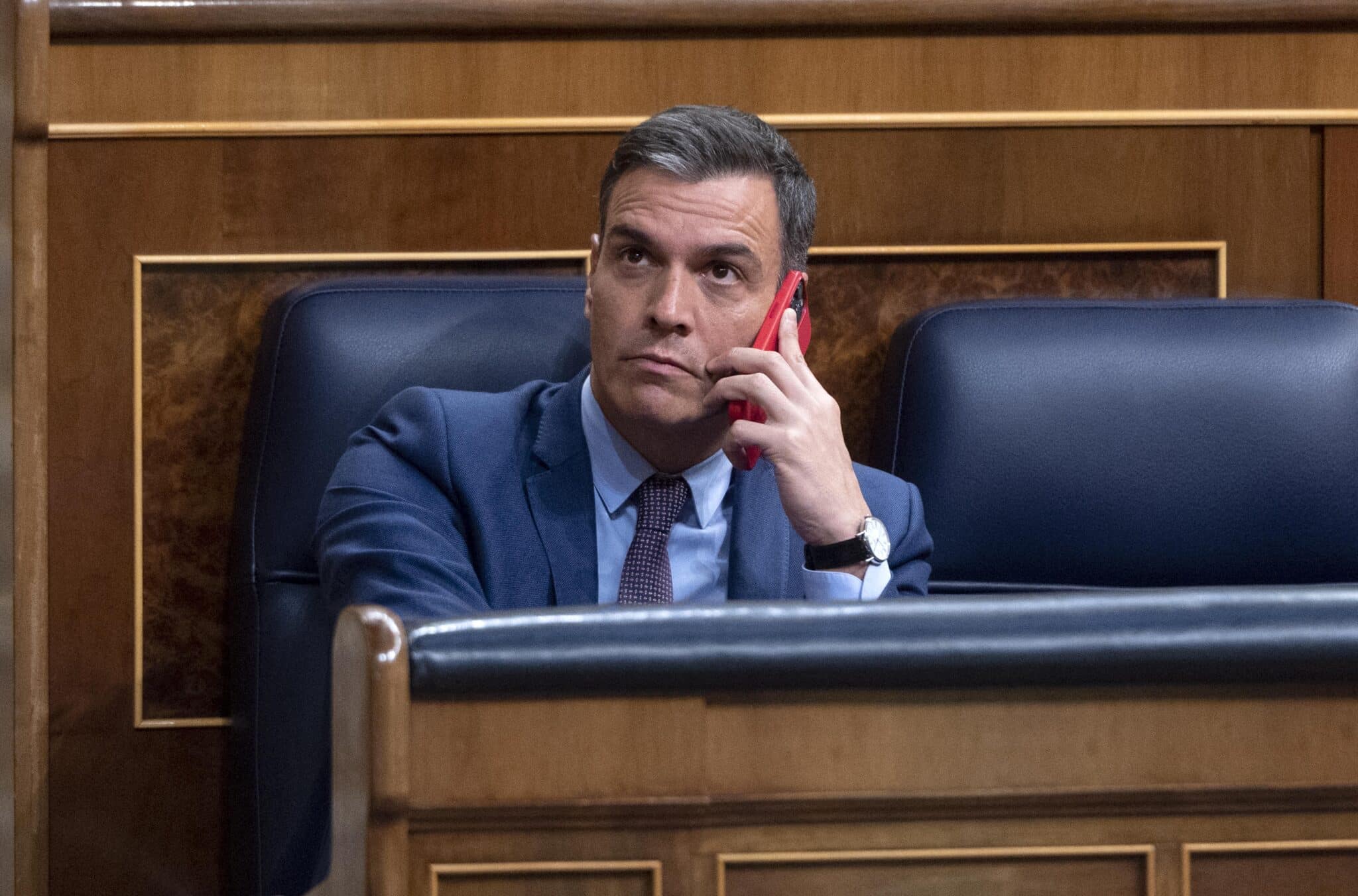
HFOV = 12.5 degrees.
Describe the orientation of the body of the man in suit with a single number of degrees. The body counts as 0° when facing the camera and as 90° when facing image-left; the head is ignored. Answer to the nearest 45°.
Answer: approximately 0°

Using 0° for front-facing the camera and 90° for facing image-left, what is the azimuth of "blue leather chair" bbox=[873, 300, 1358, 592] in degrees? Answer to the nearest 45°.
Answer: approximately 0°
